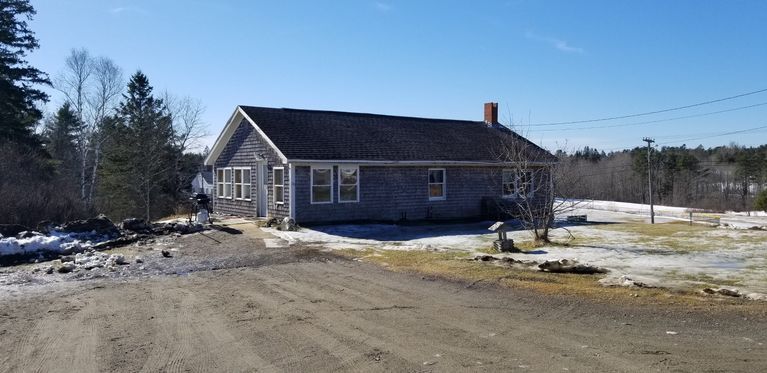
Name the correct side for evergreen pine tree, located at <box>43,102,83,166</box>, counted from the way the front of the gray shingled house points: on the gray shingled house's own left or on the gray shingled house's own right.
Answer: on the gray shingled house's own right

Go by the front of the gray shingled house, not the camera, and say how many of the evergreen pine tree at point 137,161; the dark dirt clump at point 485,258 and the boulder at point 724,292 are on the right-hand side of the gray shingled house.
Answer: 1

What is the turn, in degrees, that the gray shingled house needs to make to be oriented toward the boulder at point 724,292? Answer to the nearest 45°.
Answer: approximately 90° to its left

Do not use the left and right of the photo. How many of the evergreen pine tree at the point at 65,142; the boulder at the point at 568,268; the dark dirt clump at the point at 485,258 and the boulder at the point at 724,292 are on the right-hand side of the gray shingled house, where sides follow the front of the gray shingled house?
1

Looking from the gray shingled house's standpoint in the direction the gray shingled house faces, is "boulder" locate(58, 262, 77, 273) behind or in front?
in front

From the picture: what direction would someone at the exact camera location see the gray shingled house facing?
facing the viewer and to the left of the viewer

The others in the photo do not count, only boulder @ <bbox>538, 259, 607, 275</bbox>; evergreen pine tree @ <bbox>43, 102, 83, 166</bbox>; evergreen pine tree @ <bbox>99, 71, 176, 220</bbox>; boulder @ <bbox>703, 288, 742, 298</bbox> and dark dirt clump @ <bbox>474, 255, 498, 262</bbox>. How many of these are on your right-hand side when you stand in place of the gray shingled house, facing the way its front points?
2

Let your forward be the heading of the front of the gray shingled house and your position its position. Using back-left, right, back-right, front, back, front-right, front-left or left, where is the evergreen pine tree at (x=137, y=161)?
right
